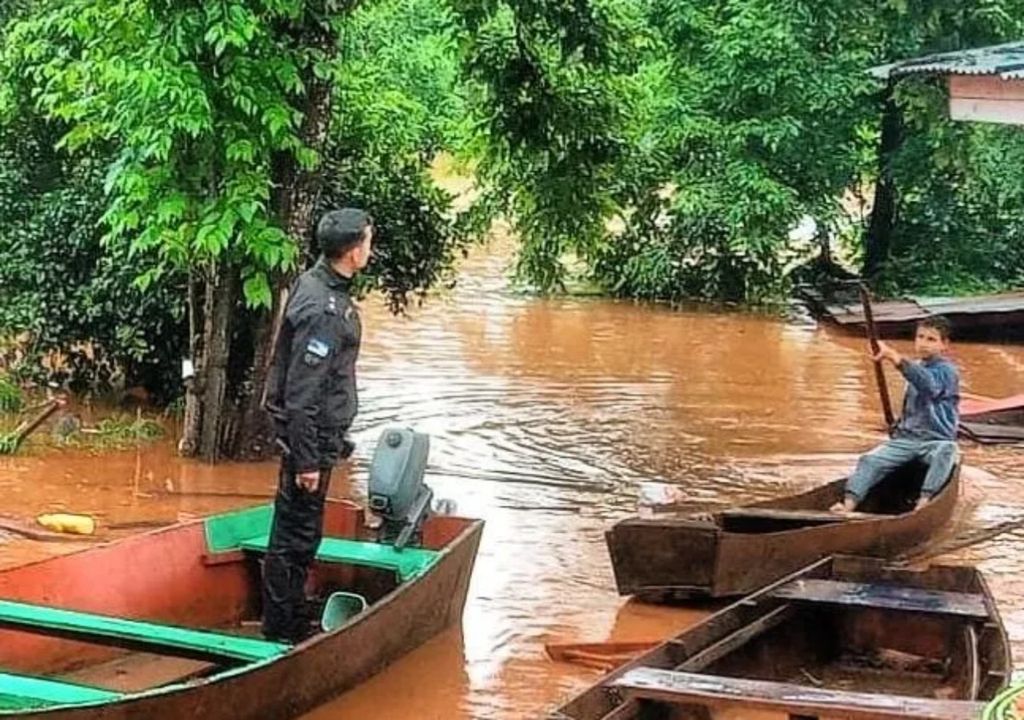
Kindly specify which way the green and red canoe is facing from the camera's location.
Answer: facing the viewer and to the left of the viewer

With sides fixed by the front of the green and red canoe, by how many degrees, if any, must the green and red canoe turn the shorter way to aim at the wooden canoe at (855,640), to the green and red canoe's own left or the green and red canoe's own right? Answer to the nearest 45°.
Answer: approximately 135° to the green and red canoe's own left

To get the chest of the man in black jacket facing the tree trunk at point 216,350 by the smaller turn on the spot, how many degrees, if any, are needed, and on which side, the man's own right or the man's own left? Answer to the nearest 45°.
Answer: approximately 90° to the man's own left

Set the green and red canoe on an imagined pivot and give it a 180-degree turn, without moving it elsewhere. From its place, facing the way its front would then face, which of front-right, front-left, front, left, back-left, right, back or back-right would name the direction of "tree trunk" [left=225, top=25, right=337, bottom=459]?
front-left

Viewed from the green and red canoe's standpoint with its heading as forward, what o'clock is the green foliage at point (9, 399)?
The green foliage is roughly at 4 o'clock from the green and red canoe.

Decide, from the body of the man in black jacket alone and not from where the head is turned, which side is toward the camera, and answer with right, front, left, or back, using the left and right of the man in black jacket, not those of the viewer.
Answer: right
